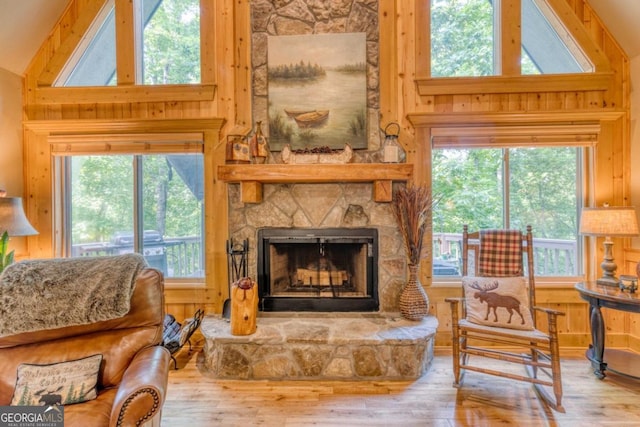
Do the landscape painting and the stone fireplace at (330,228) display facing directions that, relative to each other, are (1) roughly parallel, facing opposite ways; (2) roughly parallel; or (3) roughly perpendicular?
roughly parallel

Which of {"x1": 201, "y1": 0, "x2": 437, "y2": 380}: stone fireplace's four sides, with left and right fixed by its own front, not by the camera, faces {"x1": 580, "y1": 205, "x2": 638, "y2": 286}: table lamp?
left

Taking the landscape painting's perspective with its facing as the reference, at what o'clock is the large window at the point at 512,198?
The large window is roughly at 9 o'clock from the landscape painting.

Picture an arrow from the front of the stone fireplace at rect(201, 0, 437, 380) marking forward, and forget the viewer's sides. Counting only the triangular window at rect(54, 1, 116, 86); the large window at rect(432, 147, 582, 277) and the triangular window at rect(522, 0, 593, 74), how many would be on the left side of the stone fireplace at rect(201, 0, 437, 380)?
2

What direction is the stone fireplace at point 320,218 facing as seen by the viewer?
toward the camera

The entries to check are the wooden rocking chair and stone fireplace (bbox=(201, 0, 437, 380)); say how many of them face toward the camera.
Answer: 2

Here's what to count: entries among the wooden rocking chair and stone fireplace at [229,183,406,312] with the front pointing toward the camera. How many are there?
2

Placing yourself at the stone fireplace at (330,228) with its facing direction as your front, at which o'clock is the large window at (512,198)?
The large window is roughly at 9 o'clock from the stone fireplace.
